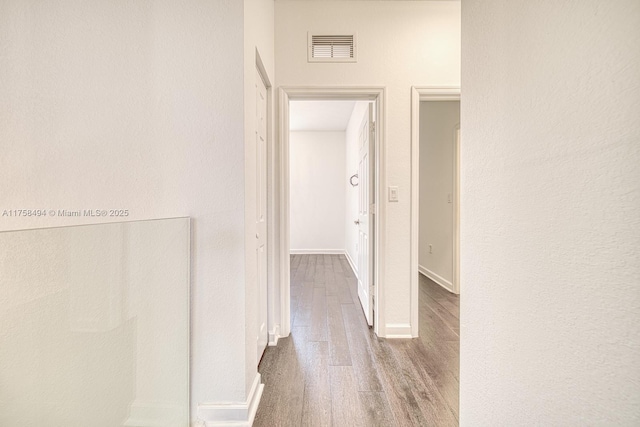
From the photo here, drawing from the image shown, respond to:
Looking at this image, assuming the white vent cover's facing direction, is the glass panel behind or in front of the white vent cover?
in front

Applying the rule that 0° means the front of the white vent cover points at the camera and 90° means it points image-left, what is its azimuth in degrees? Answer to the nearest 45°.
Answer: approximately 0°
